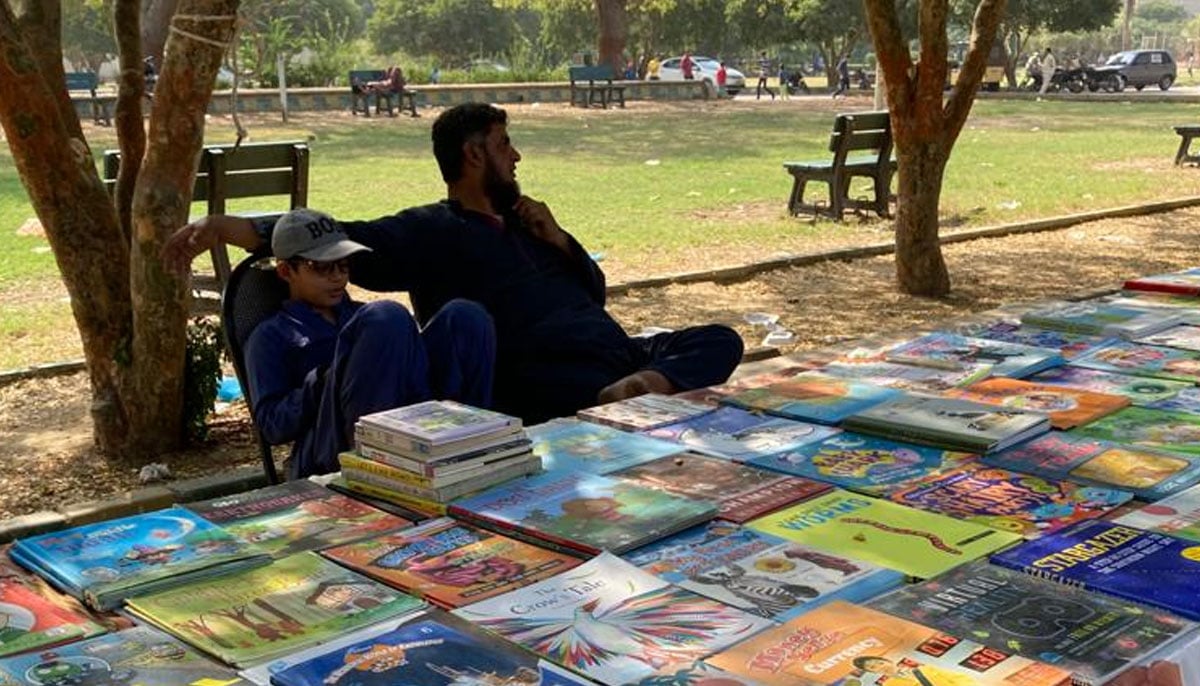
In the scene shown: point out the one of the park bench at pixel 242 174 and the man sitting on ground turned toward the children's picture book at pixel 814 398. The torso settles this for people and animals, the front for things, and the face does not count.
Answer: the man sitting on ground

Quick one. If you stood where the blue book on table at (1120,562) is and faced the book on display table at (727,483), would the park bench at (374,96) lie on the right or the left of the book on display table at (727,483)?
right

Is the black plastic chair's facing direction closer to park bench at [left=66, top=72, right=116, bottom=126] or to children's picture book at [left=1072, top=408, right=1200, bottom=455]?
the children's picture book

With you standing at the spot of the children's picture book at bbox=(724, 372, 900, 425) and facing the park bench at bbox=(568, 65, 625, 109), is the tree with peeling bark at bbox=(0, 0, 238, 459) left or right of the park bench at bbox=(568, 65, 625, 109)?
left

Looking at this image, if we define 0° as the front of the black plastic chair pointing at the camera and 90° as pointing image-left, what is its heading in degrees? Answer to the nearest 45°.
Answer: approximately 315°

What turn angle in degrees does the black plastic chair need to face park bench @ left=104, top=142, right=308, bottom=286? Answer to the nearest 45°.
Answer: approximately 135° to its left

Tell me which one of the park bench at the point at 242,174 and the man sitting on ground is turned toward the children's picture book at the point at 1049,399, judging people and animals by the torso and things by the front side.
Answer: the man sitting on ground

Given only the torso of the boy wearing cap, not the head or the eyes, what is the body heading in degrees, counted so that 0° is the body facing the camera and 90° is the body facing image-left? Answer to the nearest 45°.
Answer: approximately 315°

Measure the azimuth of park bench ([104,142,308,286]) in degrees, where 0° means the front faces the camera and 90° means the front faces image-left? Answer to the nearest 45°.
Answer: approximately 180°

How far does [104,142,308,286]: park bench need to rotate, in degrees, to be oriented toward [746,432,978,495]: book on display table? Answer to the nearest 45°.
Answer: approximately 180°
